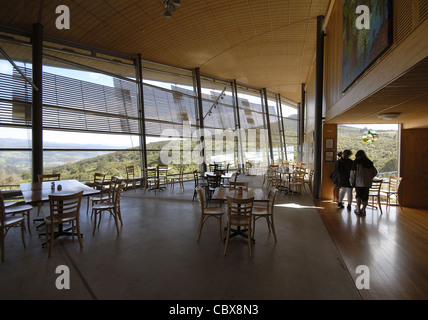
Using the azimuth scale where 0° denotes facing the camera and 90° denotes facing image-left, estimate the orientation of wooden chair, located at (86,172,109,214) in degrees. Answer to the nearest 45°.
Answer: approximately 45°

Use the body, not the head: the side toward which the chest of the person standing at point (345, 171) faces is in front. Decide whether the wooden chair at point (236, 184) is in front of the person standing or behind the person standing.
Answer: behind

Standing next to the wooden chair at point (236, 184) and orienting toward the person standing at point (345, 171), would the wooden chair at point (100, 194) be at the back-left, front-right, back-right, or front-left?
back-left

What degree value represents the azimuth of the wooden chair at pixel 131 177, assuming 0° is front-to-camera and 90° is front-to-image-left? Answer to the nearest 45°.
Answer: approximately 315°

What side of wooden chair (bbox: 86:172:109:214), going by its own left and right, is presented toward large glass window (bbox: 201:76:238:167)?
back
